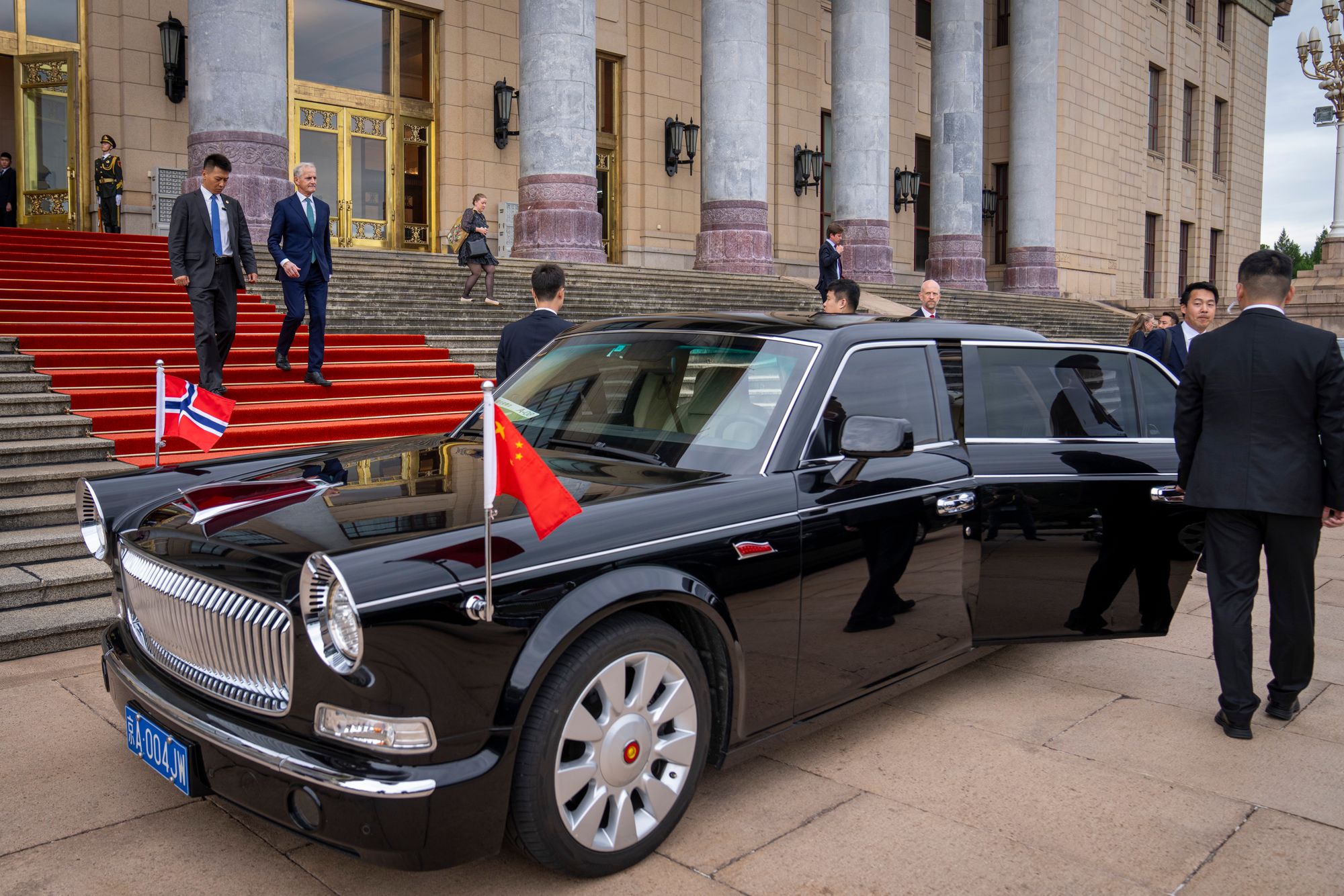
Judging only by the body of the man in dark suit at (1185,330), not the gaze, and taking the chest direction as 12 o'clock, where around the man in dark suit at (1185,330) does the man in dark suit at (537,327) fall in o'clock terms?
the man in dark suit at (537,327) is roughly at 3 o'clock from the man in dark suit at (1185,330).

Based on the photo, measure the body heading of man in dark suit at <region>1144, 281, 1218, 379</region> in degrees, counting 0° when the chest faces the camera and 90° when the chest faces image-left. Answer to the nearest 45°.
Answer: approximately 315°

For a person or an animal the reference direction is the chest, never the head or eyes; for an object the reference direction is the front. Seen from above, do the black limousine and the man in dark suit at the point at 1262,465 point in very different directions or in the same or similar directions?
very different directions

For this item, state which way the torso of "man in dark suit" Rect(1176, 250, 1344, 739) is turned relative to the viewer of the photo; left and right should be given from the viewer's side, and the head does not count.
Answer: facing away from the viewer

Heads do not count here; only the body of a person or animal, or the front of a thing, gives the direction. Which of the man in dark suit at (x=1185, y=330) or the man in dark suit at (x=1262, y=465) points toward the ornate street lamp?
the man in dark suit at (x=1262, y=465)

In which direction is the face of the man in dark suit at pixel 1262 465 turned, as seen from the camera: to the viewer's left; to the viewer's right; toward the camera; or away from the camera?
away from the camera

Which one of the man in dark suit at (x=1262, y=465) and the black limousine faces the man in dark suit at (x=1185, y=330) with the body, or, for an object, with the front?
the man in dark suit at (x=1262, y=465)

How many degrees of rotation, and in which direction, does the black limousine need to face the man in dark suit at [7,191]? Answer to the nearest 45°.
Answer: approximately 90° to its right

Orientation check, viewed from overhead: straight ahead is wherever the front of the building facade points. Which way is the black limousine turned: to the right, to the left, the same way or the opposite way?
to the right

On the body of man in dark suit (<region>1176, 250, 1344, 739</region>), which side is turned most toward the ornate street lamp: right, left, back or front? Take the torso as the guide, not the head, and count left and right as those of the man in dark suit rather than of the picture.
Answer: front

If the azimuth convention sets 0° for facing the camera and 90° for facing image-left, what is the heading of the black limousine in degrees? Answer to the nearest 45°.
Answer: approximately 45°

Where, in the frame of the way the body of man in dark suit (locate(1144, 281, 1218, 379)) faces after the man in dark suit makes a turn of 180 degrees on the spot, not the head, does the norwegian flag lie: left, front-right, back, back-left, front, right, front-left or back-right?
left

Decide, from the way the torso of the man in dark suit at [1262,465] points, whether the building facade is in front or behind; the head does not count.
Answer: in front
